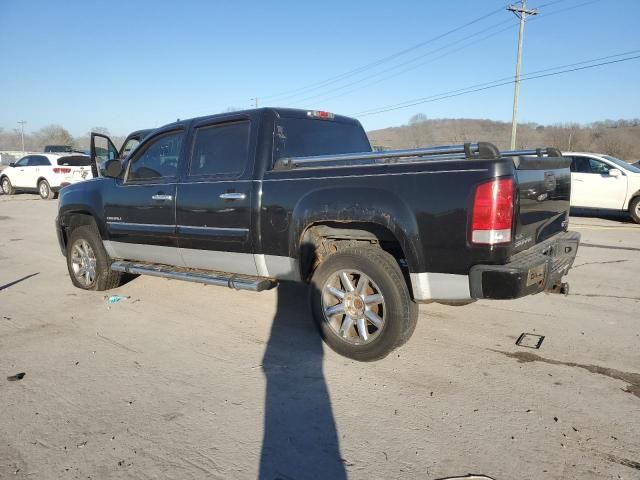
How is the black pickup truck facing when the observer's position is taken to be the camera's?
facing away from the viewer and to the left of the viewer

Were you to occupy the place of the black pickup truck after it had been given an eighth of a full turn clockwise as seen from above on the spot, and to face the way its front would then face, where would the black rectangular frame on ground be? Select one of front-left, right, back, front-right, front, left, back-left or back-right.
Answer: right

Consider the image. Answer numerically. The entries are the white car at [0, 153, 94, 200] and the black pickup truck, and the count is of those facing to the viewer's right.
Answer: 0

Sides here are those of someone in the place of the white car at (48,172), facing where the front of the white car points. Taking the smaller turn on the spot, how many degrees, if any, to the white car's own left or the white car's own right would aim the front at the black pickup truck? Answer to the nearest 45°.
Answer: approximately 135° to the white car's own left

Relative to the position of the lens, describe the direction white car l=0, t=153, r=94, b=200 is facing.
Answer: facing away from the viewer and to the left of the viewer

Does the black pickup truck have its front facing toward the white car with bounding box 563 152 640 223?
no

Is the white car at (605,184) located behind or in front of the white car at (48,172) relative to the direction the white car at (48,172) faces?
behind

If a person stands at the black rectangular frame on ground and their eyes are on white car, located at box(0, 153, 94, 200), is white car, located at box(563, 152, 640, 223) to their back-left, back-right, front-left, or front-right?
front-right

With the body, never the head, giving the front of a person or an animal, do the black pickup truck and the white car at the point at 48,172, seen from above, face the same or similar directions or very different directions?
same or similar directions

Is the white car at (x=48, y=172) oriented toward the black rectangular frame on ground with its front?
no
